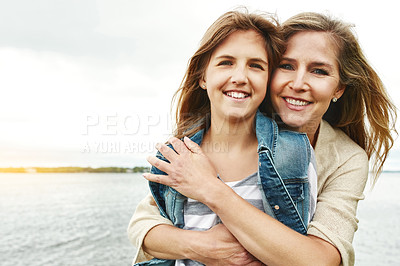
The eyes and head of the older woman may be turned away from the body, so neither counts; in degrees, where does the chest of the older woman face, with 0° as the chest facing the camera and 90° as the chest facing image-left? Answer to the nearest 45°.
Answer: approximately 45°

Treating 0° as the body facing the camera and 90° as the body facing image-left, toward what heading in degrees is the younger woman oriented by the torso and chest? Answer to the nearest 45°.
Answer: approximately 0°
